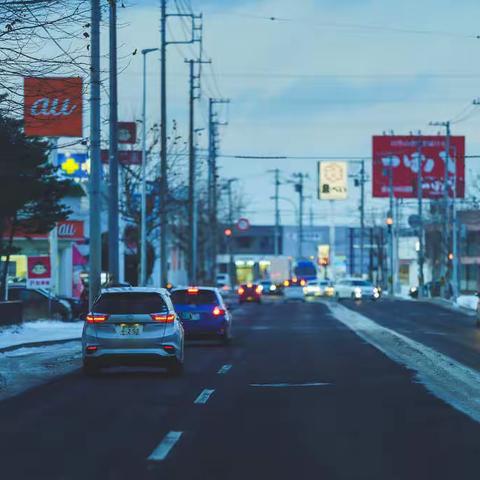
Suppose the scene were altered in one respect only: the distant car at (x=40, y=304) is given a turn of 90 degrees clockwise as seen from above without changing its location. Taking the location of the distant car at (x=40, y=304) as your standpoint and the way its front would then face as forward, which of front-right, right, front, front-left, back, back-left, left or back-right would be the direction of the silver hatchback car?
front

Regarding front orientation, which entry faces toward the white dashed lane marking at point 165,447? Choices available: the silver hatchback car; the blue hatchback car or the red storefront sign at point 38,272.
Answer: the red storefront sign

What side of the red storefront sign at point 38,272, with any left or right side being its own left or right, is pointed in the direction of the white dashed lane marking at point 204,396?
front

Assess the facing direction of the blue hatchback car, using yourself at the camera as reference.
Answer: facing away from the viewer

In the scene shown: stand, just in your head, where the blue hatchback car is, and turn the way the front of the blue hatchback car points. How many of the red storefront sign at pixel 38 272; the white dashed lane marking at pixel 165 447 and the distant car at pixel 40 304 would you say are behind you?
1

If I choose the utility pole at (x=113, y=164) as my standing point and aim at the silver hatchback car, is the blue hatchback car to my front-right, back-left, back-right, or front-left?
front-left

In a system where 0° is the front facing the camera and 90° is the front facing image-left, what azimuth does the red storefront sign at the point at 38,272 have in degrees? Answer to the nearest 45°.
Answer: approximately 0°

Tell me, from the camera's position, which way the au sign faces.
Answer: facing the viewer

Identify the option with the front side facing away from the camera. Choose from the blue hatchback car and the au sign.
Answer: the blue hatchback car

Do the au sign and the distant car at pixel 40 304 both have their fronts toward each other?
no

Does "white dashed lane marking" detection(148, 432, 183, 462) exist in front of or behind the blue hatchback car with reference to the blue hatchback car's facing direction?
behind

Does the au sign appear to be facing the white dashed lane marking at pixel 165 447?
yes

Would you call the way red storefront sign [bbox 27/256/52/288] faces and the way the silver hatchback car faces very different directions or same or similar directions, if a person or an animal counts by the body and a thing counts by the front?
very different directions

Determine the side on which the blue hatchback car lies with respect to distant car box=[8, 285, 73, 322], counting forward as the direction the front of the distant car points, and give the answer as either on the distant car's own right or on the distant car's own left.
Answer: on the distant car's own right
